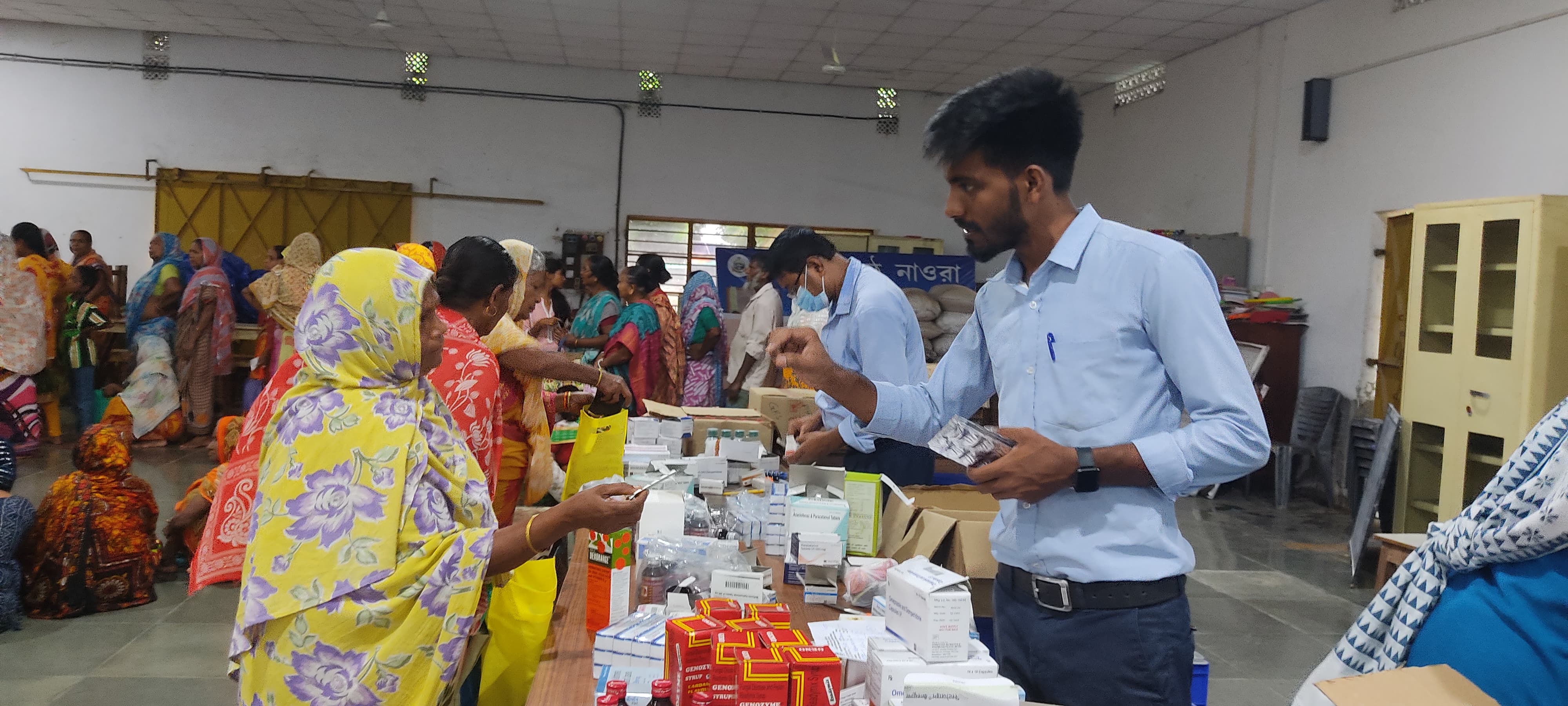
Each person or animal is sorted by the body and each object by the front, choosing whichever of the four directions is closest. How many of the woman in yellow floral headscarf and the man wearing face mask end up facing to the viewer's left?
1

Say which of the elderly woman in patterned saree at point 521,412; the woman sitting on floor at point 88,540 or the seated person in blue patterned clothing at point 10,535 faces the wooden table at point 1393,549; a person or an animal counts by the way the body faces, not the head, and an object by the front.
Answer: the elderly woman in patterned saree at point 521,412

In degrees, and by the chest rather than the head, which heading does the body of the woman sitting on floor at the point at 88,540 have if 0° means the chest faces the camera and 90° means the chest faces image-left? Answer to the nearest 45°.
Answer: approximately 180°

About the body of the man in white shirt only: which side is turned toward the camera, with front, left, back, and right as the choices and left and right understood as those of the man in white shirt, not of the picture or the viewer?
left

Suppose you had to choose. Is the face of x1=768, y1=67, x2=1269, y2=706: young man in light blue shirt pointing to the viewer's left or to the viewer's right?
to the viewer's left

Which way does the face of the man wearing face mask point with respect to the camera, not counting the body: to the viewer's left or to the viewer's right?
to the viewer's left

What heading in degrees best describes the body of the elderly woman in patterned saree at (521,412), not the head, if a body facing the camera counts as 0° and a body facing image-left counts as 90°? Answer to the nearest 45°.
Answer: approximately 270°

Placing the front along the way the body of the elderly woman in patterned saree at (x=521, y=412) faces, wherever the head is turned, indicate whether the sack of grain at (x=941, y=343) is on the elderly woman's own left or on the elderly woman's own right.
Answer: on the elderly woman's own left
